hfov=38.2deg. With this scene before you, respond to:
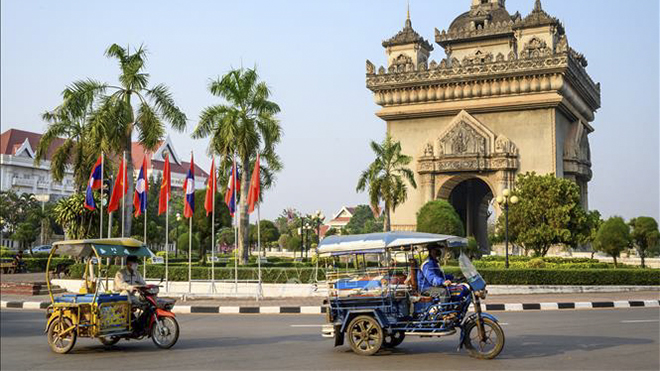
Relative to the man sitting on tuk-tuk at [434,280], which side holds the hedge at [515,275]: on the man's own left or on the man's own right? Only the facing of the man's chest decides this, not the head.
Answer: on the man's own left

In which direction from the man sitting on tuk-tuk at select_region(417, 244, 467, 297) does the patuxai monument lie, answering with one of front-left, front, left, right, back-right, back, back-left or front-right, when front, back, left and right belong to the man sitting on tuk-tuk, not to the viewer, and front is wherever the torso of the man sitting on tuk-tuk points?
left

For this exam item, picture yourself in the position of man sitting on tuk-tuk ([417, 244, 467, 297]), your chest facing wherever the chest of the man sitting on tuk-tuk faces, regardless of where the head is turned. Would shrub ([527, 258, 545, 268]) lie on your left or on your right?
on your left

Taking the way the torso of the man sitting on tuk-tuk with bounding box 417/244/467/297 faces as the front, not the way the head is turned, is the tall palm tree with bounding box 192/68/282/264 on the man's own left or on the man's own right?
on the man's own left

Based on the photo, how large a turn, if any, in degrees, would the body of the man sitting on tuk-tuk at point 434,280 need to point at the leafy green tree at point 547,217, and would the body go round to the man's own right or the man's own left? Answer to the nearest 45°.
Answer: approximately 90° to the man's own left

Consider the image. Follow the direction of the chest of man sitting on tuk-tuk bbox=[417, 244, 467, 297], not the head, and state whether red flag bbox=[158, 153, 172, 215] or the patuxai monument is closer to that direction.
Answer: the patuxai monument

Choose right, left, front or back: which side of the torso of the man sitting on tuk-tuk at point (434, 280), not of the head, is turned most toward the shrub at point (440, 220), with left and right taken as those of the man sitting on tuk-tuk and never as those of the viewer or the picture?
left

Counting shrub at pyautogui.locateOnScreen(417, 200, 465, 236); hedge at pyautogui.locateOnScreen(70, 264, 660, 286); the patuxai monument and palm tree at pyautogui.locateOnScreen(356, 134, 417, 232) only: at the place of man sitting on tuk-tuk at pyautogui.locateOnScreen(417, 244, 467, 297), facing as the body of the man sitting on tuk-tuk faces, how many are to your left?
4

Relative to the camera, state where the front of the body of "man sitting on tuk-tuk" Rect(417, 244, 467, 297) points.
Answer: to the viewer's right

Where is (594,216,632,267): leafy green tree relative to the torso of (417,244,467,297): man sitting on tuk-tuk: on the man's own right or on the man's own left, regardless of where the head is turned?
on the man's own left

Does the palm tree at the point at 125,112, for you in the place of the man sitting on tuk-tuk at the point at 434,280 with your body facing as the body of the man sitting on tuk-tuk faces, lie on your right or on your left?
on your left

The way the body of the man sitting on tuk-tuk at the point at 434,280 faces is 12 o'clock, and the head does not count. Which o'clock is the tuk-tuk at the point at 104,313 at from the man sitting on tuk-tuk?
The tuk-tuk is roughly at 6 o'clock from the man sitting on tuk-tuk.
